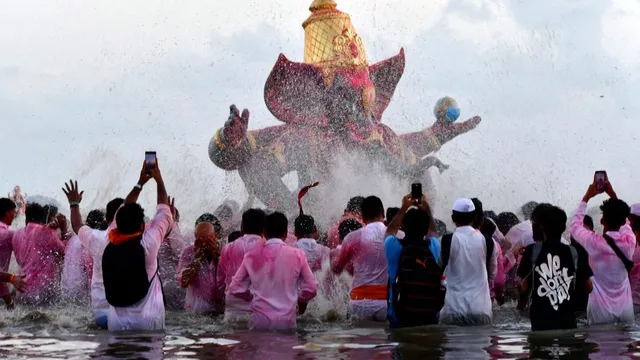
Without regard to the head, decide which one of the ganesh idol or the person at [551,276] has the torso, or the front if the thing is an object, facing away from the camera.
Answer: the person

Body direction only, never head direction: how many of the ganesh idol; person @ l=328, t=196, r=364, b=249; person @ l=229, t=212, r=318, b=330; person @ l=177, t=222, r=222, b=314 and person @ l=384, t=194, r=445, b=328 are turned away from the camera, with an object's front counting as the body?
4

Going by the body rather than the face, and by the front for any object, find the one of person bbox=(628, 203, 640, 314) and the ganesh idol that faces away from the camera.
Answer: the person

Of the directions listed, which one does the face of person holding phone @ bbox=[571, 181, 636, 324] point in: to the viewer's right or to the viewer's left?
to the viewer's left

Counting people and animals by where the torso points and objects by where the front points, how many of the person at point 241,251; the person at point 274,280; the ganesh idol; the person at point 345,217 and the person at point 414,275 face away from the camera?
4

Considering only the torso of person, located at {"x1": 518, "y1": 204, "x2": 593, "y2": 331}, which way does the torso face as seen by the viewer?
away from the camera

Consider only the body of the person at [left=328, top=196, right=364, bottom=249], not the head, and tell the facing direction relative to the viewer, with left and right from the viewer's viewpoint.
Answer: facing away from the viewer

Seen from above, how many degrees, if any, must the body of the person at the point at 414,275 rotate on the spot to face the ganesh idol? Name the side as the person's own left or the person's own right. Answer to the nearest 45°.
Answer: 0° — they already face it

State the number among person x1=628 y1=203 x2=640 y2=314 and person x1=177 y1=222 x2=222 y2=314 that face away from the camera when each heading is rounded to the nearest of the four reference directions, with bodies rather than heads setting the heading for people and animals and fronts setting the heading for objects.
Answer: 2

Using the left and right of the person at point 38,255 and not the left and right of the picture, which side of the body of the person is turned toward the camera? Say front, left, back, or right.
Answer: back

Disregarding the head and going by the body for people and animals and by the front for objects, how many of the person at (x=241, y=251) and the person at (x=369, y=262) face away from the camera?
2

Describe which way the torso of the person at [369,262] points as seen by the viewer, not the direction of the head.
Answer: away from the camera

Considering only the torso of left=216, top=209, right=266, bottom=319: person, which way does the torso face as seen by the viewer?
away from the camera

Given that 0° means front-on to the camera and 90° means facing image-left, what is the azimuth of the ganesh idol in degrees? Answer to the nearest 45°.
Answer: approximately 315°

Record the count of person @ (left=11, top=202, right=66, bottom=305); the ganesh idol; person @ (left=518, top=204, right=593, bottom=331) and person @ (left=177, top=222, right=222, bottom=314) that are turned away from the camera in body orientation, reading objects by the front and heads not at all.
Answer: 3

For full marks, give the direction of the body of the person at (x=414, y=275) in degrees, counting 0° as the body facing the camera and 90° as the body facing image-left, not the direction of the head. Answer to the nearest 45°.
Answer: approximately 180°
